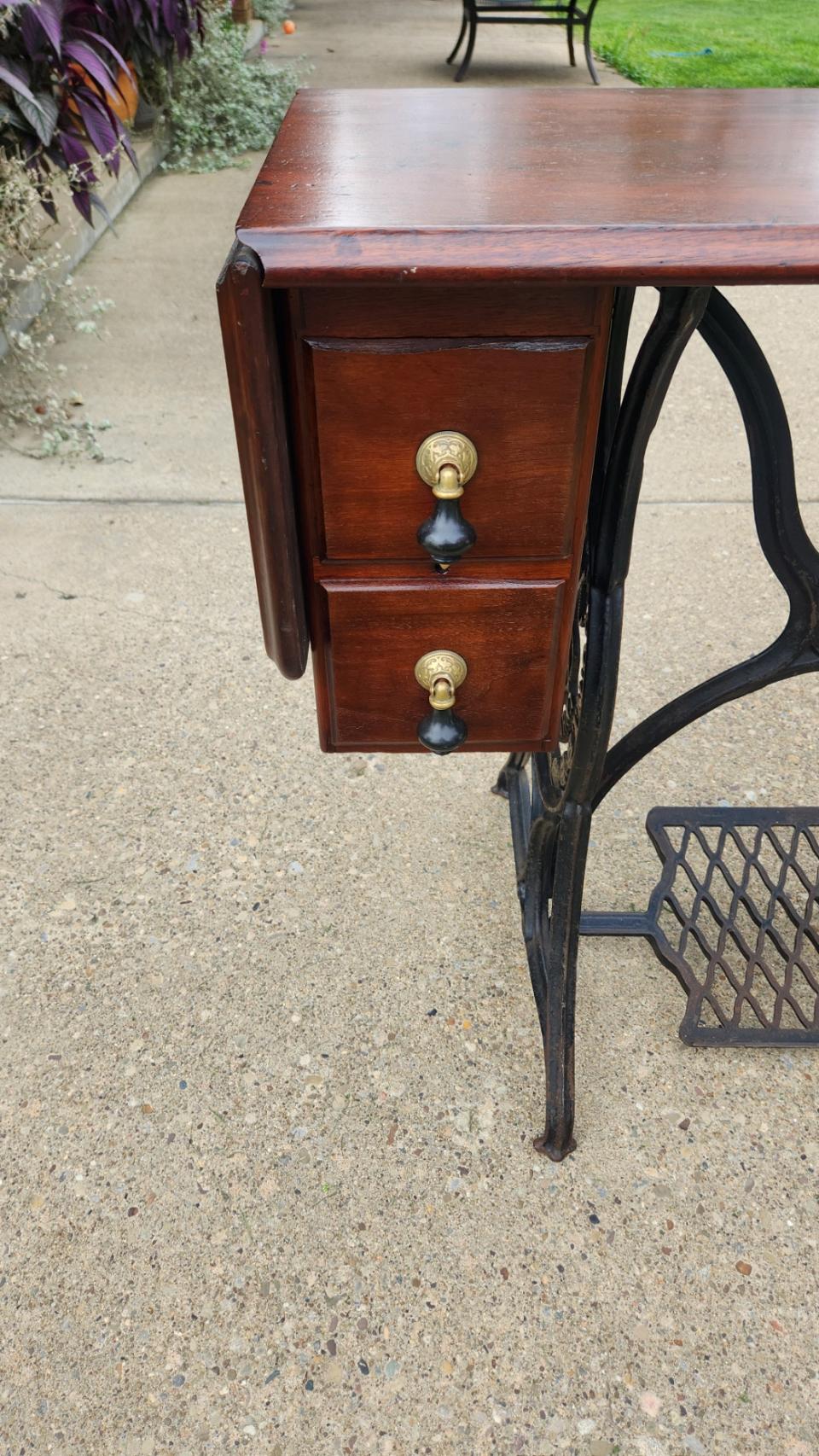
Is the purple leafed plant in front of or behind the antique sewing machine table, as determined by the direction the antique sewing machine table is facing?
behind

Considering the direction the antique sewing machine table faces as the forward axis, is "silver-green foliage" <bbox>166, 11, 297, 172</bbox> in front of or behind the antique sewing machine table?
behind

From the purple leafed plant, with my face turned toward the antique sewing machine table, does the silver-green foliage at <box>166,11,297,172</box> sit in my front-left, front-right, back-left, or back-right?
back-left

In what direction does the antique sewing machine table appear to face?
toward the camera
